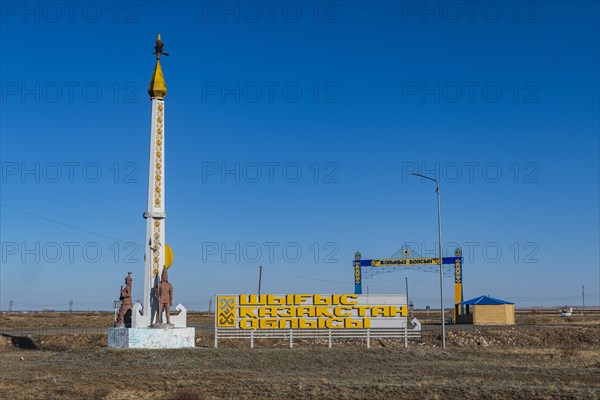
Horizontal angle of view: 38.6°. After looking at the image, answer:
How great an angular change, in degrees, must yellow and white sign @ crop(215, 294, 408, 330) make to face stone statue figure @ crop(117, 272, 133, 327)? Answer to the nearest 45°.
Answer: approximately 90° to its right

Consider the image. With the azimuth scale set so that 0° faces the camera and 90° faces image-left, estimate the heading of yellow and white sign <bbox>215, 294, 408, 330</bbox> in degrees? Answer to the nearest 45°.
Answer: approximately 0°

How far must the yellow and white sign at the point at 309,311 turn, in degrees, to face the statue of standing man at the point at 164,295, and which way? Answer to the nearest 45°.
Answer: approximately 45° to its right

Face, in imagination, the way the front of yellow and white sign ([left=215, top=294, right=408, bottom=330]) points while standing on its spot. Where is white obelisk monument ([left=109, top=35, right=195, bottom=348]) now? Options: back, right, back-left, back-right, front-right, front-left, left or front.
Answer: front-right
